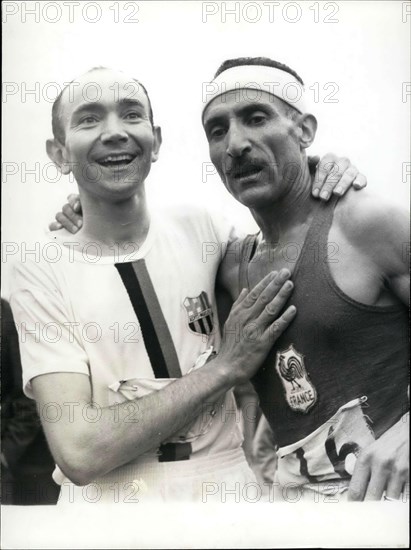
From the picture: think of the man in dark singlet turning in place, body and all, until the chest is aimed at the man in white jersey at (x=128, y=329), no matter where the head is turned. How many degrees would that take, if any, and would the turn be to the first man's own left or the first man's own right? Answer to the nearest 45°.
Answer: approximately 45° to the first man's own right

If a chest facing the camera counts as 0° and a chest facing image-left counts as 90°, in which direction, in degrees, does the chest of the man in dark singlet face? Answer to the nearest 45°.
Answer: approximately 45°
